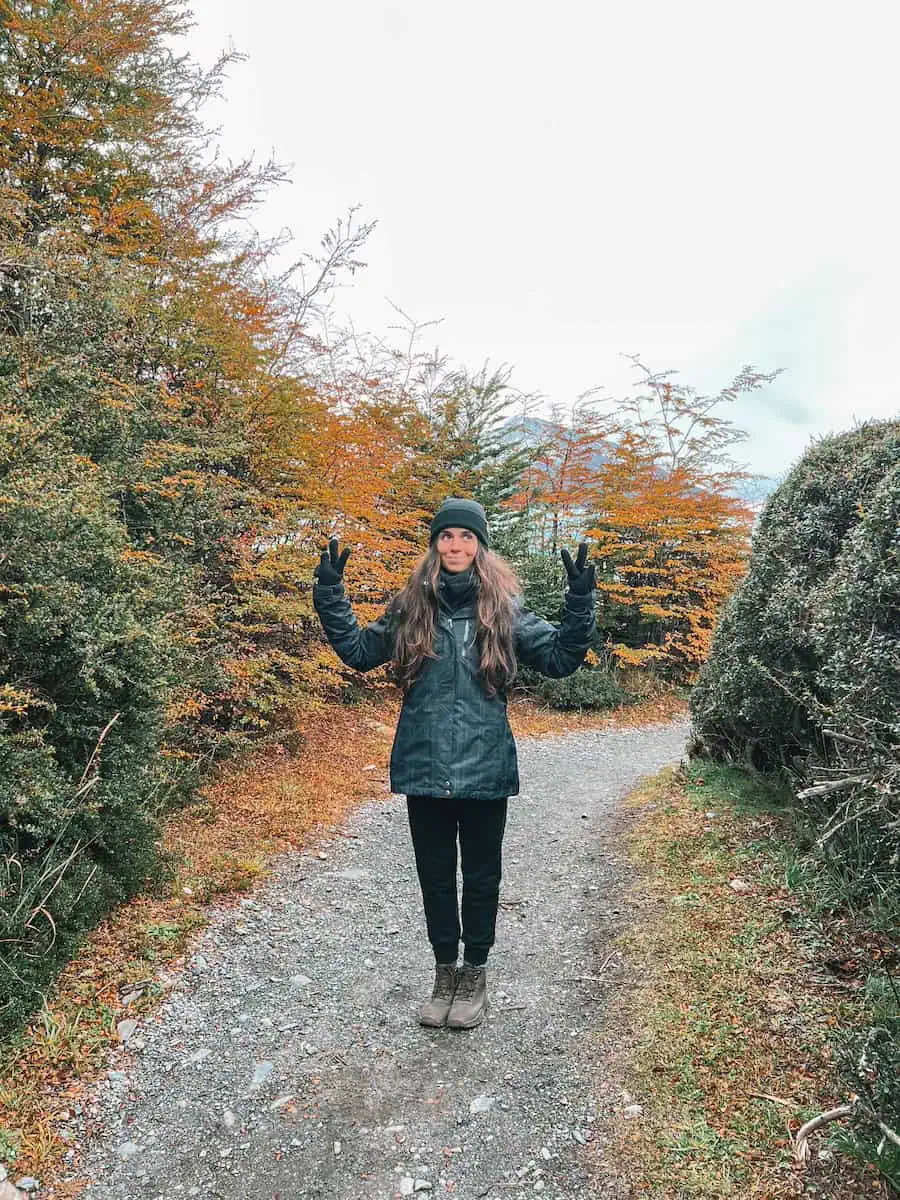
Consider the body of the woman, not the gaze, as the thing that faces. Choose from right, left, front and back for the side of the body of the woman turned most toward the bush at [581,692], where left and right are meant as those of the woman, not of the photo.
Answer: back

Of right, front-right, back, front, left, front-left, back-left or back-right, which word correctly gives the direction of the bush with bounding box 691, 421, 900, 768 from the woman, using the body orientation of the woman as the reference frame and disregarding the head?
back-left

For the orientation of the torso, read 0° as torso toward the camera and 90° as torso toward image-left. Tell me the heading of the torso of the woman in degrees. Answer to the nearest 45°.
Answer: approximately 0°

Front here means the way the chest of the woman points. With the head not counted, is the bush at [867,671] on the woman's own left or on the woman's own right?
on the woman's own left

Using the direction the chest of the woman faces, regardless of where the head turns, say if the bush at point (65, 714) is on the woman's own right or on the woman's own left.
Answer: on the woman's own right

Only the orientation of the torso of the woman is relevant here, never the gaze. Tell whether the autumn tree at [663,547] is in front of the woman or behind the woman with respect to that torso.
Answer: behind

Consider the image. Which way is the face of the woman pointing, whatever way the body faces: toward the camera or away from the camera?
toward the camera
